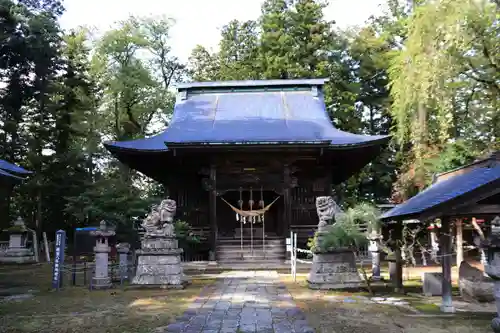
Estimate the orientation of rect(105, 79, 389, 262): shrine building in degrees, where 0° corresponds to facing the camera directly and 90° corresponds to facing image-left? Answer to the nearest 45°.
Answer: approximately 0°

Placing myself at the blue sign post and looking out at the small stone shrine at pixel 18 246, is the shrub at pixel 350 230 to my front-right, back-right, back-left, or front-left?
back-right

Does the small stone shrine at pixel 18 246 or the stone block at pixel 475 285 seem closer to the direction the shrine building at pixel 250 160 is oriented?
the stone block

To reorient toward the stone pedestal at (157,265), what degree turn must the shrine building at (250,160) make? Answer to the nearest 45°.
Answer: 0° — it already faces it

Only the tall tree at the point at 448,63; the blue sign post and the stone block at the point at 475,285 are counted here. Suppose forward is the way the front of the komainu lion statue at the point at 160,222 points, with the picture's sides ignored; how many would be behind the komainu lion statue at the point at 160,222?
1
